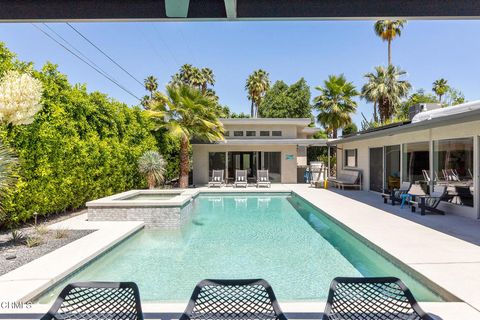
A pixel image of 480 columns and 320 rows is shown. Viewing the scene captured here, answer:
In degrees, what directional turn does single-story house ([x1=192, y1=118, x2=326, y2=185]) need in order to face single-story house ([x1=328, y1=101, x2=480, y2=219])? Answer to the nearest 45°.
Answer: approximately 45° to its left

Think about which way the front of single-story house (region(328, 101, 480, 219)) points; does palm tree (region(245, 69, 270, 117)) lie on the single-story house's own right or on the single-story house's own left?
on the single-story house's own right

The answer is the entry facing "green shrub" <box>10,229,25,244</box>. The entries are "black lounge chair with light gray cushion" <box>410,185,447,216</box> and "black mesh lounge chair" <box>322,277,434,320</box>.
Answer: "black lounge chair with light gray cushion" <box>410,185,447,216</box>

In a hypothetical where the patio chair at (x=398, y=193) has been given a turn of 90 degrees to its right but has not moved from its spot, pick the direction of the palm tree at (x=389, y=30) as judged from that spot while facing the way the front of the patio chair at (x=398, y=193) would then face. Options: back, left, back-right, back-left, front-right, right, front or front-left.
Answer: front-right

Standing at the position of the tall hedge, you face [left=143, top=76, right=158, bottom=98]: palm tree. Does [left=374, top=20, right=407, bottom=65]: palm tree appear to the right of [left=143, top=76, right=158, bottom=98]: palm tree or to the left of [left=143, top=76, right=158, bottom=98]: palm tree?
right

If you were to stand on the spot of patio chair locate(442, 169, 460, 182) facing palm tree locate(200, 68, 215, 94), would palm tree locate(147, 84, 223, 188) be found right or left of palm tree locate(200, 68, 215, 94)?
left

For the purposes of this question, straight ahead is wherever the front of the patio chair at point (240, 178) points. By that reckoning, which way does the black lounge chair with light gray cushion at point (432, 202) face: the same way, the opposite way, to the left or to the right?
to the right

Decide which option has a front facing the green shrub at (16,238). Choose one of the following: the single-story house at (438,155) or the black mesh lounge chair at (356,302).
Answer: the single-story house

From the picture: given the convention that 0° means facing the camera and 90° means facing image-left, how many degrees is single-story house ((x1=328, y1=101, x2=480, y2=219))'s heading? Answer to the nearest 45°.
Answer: approximately 45°

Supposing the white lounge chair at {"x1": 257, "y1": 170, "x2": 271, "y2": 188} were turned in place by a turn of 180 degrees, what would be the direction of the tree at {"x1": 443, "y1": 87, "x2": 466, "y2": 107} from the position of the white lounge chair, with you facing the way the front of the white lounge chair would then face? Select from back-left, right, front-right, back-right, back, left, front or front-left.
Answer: front-right

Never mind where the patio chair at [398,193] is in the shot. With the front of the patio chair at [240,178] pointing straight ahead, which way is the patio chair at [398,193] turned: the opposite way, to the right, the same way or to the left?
to the right

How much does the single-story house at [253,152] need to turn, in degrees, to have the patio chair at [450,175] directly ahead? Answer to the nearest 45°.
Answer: approximately 45° to its left

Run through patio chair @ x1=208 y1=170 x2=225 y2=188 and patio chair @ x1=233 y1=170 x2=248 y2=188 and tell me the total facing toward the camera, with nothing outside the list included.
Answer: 2

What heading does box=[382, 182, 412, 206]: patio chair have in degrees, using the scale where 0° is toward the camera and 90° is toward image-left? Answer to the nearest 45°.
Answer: approximately 45°

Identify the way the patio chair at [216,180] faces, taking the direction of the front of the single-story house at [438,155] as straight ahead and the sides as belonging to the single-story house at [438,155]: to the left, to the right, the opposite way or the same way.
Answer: to the left

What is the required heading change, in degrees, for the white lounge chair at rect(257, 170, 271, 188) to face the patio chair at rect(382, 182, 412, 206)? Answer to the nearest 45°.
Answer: approximately 45° to its left
